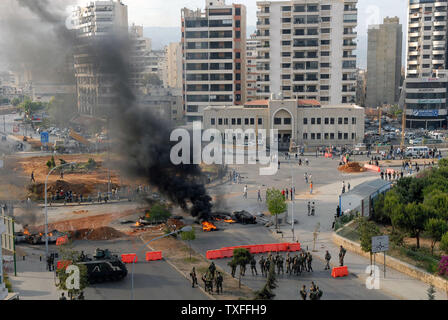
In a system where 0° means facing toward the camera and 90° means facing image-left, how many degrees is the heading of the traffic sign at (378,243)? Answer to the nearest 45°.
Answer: approximately 0°

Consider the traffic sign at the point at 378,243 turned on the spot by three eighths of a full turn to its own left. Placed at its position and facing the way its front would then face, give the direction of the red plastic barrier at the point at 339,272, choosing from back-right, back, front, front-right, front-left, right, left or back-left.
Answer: back-left

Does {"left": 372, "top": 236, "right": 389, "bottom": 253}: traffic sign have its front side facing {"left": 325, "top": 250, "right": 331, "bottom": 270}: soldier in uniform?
no

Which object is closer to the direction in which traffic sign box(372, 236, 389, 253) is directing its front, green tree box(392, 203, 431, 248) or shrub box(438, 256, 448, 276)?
the shrub

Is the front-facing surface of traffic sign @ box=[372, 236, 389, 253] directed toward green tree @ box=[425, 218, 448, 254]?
no

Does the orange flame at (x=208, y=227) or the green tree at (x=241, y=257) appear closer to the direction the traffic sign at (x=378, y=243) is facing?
the green tree

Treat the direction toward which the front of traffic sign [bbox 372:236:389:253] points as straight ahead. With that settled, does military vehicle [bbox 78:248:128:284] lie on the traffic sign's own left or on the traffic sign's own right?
on the traffic sign's own right

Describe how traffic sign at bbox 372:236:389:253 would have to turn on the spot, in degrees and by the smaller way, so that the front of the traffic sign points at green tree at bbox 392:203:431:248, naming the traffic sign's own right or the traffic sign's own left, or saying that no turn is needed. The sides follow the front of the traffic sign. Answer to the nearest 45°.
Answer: approximately 180°

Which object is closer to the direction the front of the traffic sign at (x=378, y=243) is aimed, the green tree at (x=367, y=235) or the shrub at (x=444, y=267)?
the shrub

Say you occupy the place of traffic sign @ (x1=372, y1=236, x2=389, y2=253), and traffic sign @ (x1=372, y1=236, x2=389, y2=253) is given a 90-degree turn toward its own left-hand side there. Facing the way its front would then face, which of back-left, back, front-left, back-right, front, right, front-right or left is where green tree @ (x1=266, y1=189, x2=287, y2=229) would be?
back-left

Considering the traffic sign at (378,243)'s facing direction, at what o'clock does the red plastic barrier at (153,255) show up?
The red plastic barrier is roughly at 3 o'clock from the traffic sign.

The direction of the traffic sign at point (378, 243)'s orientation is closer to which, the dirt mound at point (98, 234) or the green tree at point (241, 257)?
the green tree

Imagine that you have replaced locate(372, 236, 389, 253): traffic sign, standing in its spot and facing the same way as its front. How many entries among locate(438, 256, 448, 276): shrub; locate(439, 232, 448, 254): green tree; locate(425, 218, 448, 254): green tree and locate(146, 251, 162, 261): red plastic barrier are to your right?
1

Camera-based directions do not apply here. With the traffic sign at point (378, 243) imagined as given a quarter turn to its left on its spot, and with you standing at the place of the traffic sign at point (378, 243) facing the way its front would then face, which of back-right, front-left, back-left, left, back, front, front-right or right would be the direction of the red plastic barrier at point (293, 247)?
back-left

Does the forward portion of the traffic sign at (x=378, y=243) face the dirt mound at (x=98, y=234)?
no
